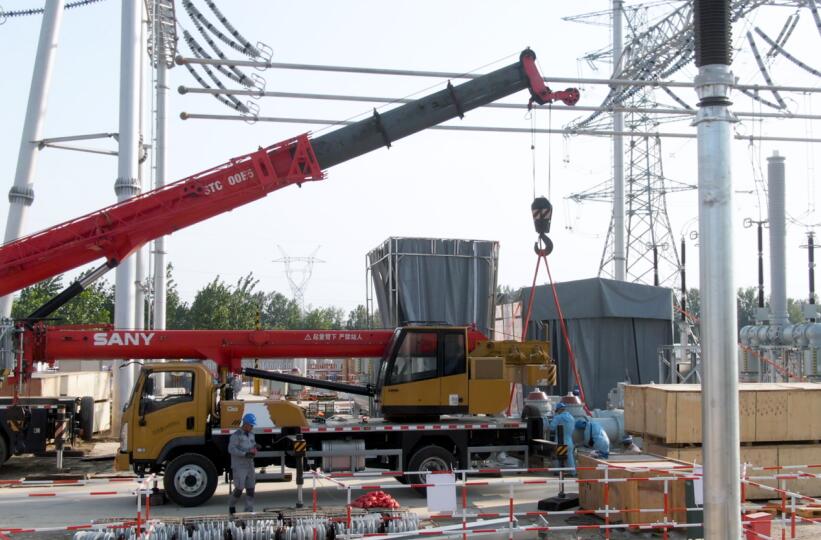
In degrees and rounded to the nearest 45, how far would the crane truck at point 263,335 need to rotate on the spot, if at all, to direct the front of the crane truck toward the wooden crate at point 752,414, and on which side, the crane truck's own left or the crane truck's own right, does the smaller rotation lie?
approximately 180°

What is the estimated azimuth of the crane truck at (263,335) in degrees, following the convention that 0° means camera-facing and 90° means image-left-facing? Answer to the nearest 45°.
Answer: approximately 90°

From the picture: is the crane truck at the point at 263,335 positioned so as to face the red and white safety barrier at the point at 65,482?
yes

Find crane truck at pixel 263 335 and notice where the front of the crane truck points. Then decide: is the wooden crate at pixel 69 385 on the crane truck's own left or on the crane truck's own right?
on the crane truck's own right

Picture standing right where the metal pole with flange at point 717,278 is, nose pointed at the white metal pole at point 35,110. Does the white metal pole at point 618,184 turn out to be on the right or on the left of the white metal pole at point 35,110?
right

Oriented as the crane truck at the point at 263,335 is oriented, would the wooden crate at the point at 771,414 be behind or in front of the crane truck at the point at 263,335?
behind
